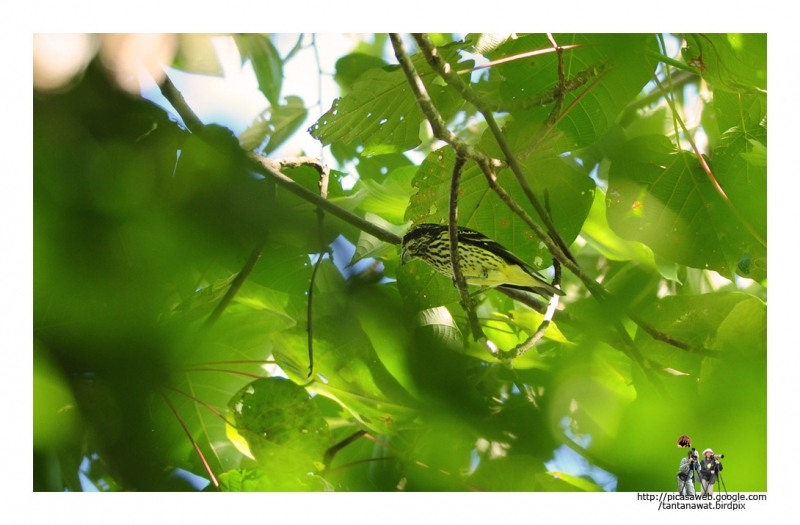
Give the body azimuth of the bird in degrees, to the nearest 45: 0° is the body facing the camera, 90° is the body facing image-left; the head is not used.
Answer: approximately 90°
